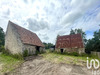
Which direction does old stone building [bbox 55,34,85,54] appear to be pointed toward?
toward the camera
